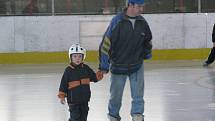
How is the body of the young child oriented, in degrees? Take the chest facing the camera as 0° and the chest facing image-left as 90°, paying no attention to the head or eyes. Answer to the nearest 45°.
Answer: approximately 0°

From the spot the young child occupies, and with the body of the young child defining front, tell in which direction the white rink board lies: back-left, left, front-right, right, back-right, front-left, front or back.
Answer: back

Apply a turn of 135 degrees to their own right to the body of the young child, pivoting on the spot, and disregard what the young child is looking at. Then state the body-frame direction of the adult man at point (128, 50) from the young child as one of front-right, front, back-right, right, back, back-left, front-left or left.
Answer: right
